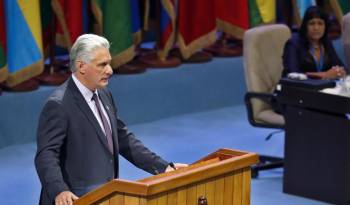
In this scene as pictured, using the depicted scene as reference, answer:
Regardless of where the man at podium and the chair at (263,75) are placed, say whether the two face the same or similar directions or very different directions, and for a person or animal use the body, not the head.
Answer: same or similar directions

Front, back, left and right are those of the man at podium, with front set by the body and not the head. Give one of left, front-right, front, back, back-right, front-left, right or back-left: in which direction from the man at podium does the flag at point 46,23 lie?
back-left

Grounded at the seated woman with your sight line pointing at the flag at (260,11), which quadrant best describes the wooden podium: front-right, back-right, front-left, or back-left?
back-left

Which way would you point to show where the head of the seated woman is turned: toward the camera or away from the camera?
toward the camera

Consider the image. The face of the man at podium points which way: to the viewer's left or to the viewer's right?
to the viewer's right

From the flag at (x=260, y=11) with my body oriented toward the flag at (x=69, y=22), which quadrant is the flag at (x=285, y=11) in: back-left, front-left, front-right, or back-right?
back-right

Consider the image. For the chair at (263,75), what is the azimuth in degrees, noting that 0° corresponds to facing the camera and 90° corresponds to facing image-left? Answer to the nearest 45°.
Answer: approximately 315°

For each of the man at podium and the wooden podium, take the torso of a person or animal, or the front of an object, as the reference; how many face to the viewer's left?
0

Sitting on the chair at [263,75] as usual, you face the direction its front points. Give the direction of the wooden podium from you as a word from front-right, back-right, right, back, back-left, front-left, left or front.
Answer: front-right

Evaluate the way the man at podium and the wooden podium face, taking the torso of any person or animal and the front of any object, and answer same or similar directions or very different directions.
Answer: same or similar directions
